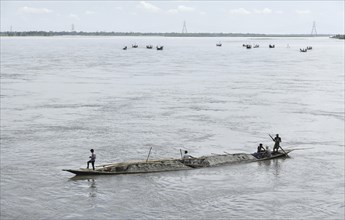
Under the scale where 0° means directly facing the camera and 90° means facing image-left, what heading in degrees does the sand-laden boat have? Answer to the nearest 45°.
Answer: approximately 90°
